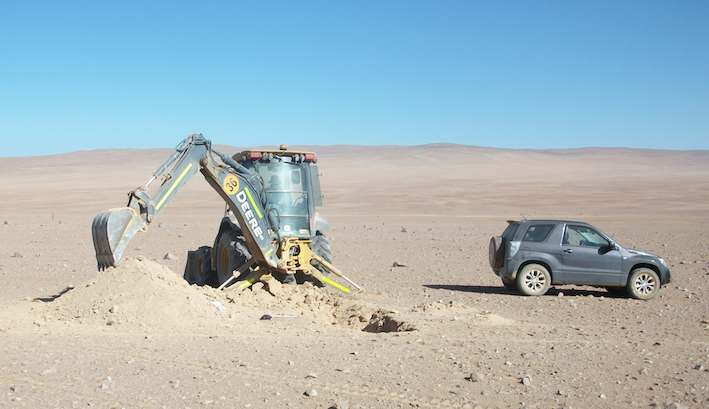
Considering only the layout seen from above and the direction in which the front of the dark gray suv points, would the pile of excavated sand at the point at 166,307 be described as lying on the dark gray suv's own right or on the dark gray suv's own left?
on the dark gray suv's own right

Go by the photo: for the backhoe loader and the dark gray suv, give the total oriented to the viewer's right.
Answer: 1

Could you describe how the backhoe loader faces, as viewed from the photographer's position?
facing away from the viewer and to the left of the viewer

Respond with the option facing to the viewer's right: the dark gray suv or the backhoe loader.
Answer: the dark gray suv

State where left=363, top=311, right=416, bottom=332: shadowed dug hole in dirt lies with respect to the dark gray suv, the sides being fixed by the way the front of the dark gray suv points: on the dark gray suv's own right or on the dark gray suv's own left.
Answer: on the dark gray suv's own right

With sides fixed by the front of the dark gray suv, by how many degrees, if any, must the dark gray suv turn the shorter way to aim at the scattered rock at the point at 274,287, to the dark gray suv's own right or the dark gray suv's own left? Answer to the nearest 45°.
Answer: approximately 135° to the dark gray suv's own right

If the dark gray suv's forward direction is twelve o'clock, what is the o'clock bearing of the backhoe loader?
The backhoe loader is roughly at 5 o'clock from the dark gray suv.

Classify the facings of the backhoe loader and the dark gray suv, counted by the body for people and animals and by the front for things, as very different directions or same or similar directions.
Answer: very different directions

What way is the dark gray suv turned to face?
to the viewer's right
